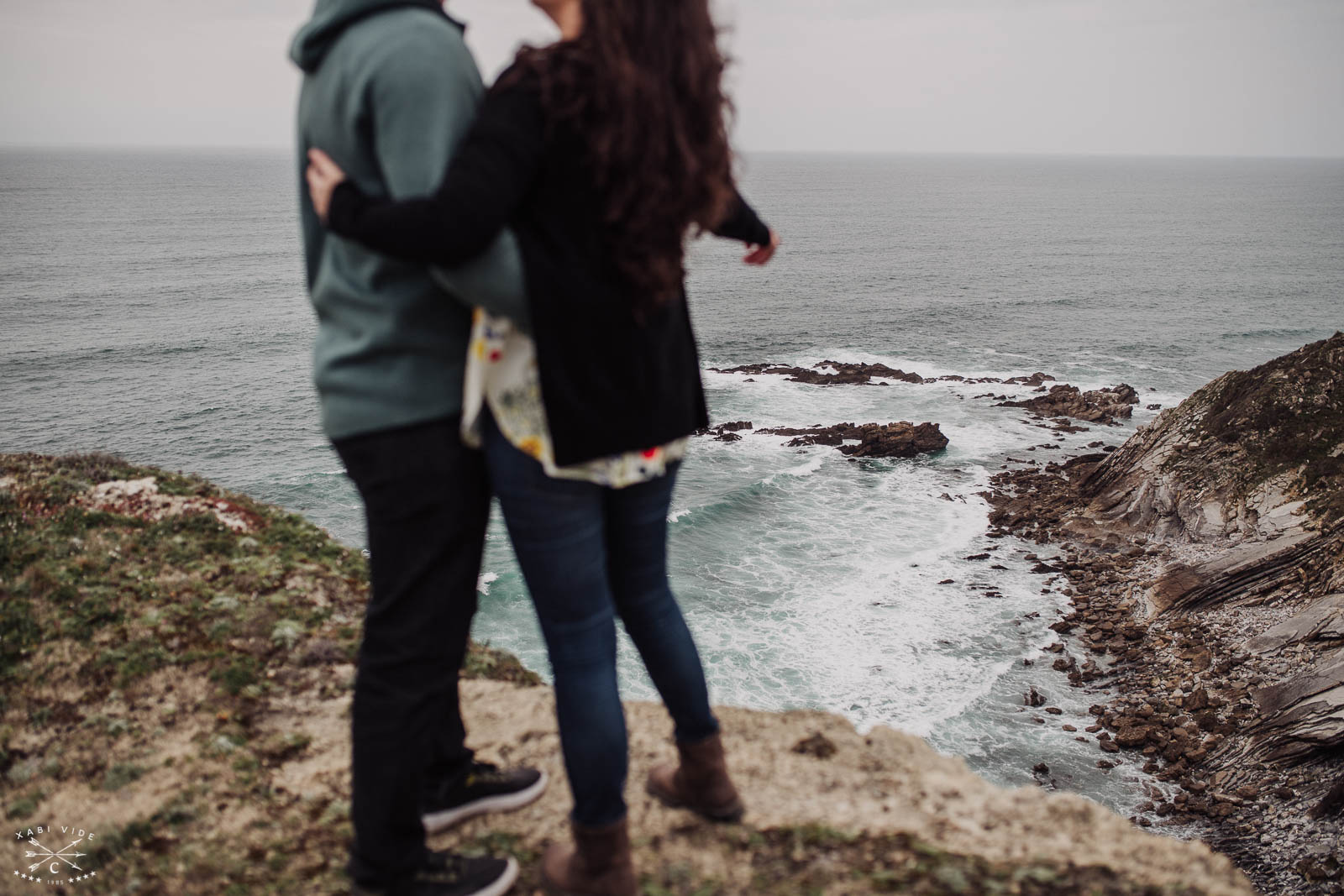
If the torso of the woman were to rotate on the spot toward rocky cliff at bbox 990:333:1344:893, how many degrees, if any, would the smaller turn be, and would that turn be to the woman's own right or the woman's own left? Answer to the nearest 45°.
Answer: approximately 90° to the woman's own right

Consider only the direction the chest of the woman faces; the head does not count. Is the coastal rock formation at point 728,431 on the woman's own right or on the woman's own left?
on the woman's own right

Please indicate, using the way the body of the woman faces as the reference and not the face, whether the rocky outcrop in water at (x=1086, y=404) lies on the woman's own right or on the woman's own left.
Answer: on the woman's own right

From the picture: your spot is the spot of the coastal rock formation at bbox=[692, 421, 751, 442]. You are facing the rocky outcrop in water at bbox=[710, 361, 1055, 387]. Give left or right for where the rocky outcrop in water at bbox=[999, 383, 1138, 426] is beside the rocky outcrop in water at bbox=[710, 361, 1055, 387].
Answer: right

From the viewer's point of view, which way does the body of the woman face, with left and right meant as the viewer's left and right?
facing away from the viewer and to the left of the viewer
